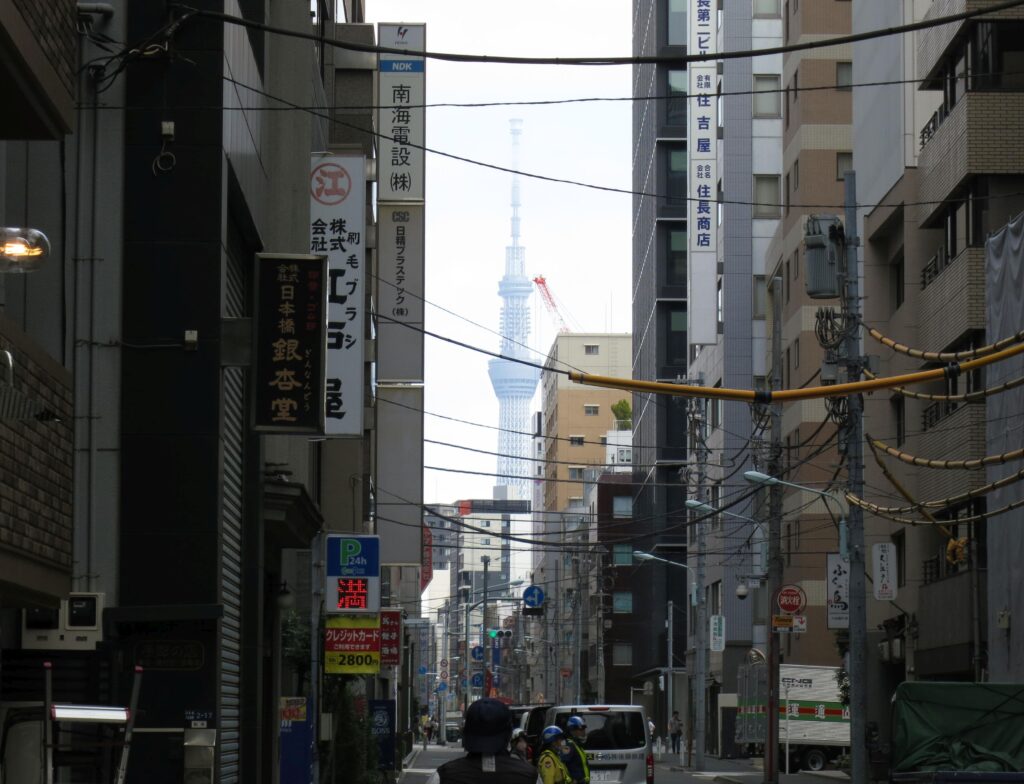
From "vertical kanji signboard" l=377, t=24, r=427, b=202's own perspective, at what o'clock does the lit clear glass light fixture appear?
The lit clear glass light fixture is roughly at 12 o'clock from the vertical kanji signboard.

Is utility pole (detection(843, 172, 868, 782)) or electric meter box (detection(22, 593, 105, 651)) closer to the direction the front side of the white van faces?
the utility pole

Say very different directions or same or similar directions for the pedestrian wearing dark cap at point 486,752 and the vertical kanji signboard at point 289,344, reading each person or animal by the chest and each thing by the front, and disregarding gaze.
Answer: very different directions

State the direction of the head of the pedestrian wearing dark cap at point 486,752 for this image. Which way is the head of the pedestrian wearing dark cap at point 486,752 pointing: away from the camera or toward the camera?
away from the camera

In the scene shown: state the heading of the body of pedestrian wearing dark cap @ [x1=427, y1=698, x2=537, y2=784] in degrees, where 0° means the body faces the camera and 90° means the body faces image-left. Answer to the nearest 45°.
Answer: approximately 180°
